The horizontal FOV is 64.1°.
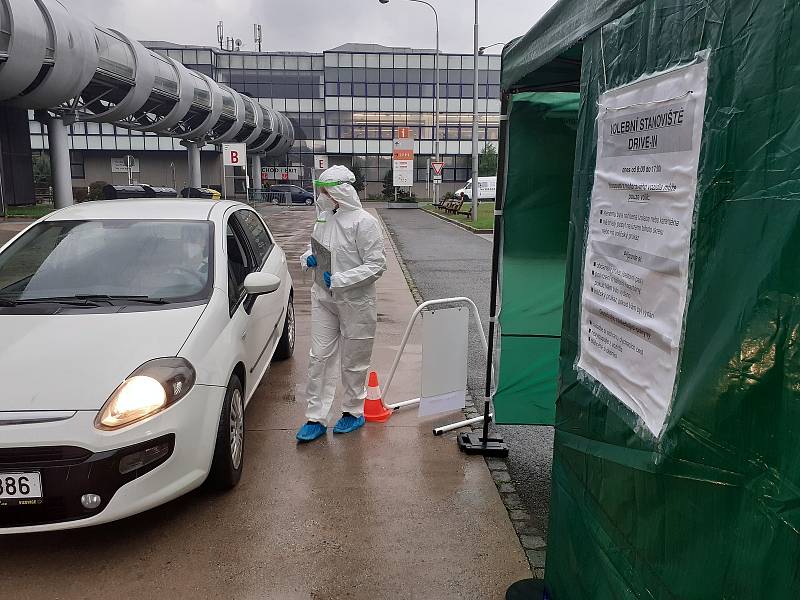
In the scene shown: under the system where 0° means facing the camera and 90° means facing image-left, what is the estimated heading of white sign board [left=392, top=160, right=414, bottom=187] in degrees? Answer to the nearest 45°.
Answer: approximately 0°

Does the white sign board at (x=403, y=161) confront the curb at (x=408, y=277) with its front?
yes

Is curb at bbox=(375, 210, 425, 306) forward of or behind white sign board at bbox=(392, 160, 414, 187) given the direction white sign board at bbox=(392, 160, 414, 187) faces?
forward

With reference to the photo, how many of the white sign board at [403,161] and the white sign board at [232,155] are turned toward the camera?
2

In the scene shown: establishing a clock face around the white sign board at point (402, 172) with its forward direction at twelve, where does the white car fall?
The white car is roughly at 12 o'clock from the white sign board.

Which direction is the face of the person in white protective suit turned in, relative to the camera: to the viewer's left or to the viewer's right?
to the viewer's left

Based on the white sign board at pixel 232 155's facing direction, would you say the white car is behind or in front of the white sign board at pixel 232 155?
in front

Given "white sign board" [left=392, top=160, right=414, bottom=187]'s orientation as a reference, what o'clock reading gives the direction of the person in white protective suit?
The person in white protective suit is roughly at 12 o'clock from the white sign board.

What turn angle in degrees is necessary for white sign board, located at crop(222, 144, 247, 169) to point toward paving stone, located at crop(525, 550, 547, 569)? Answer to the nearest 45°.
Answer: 0° — it already faces it

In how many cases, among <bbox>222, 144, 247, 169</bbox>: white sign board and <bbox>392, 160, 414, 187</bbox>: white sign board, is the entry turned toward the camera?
2

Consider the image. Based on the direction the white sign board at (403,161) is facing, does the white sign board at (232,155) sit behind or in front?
in front
